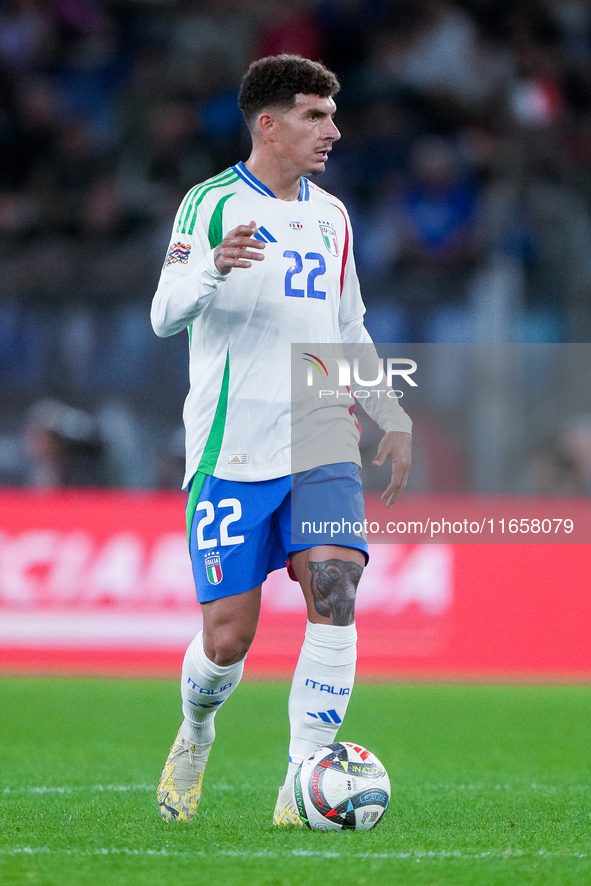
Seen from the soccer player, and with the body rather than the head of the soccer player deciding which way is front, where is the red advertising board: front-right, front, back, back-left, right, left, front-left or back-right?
back-left

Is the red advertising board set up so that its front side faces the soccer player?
yes

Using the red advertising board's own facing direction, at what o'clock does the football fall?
The football is roughly at 12 o'clock from the red advertising board.

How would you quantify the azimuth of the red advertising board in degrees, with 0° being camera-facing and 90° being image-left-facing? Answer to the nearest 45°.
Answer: approximately 0°

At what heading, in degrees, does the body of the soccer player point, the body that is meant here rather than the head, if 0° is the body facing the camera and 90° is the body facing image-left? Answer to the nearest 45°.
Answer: approximately 315°
